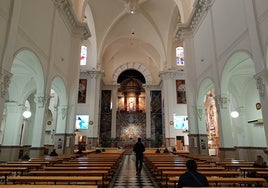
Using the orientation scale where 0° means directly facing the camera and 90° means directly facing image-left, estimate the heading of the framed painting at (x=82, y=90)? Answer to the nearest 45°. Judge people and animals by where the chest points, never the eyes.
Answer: approximately 0°

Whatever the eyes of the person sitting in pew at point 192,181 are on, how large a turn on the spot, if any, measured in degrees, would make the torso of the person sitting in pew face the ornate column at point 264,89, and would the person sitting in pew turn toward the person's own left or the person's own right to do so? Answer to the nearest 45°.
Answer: approximately 45° to the person's own right

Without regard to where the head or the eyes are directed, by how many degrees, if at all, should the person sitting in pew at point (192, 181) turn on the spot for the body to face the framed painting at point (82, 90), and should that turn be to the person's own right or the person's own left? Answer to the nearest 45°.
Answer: approximately 45° to the person's own left

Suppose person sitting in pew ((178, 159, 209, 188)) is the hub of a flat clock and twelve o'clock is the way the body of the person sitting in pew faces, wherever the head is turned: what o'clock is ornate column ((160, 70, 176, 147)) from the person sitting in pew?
The ornate column is roughly at 12 o'clock from the person sitting in pew.

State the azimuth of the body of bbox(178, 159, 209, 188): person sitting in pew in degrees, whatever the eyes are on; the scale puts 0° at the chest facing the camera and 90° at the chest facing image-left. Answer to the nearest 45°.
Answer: approximately 180°

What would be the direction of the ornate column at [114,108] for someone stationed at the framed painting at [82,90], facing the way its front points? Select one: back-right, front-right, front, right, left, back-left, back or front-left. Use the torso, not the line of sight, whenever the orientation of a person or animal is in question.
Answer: back-left

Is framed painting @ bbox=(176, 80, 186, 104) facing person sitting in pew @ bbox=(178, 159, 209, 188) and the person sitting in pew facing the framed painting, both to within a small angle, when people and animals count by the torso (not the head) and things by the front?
yes

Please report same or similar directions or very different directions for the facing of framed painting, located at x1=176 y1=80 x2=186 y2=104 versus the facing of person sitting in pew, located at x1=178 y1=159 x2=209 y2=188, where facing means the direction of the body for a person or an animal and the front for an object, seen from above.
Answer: very different directions

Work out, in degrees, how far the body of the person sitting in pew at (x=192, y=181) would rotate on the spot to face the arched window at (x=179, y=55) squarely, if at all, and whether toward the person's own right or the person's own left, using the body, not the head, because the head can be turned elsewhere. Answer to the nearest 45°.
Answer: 0° — they already face it

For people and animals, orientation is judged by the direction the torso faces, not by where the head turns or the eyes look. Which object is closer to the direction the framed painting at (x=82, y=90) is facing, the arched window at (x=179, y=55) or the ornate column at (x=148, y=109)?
the arched window

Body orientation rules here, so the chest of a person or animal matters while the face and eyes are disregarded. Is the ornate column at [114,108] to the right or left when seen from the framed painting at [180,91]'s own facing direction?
on its right
